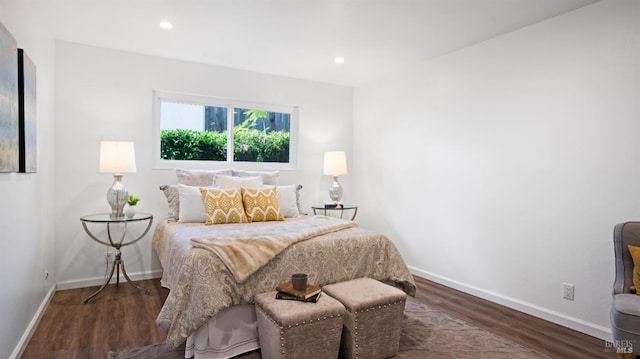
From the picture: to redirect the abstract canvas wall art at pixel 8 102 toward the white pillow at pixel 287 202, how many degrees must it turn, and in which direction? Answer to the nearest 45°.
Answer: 0° — it already faces it

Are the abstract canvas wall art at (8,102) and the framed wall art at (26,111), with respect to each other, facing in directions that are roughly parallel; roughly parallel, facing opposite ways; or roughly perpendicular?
roughly parallel

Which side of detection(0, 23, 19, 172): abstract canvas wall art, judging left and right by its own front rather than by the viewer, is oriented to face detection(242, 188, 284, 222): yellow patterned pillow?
front

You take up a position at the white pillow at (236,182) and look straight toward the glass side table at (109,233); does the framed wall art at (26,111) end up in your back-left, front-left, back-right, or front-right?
front-left

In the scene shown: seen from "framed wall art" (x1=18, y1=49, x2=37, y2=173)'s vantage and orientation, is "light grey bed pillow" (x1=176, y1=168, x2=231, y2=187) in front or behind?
in front

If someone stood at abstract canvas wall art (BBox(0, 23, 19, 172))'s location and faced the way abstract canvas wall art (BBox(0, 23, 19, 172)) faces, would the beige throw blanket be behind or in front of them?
in front

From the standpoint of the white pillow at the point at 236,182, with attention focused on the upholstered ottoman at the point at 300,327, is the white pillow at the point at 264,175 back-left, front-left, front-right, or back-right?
back-left

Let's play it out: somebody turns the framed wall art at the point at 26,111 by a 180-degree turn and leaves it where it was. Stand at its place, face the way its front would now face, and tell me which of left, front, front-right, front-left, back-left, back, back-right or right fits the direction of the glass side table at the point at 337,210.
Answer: back

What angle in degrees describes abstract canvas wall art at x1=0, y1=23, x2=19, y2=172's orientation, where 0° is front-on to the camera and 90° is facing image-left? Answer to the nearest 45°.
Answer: approximately 270°

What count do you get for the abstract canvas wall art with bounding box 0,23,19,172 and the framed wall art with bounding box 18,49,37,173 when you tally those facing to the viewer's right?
2

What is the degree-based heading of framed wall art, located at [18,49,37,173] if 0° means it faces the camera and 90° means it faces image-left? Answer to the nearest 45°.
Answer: approximately 270°
